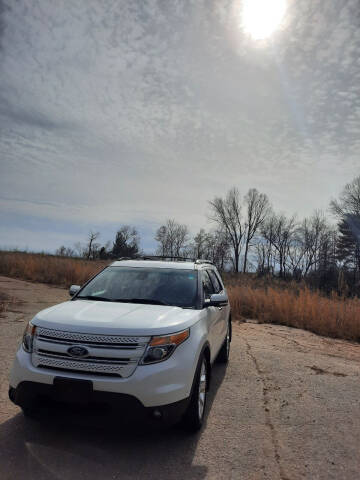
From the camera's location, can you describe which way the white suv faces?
facing the viewer and to the left of the viewer
